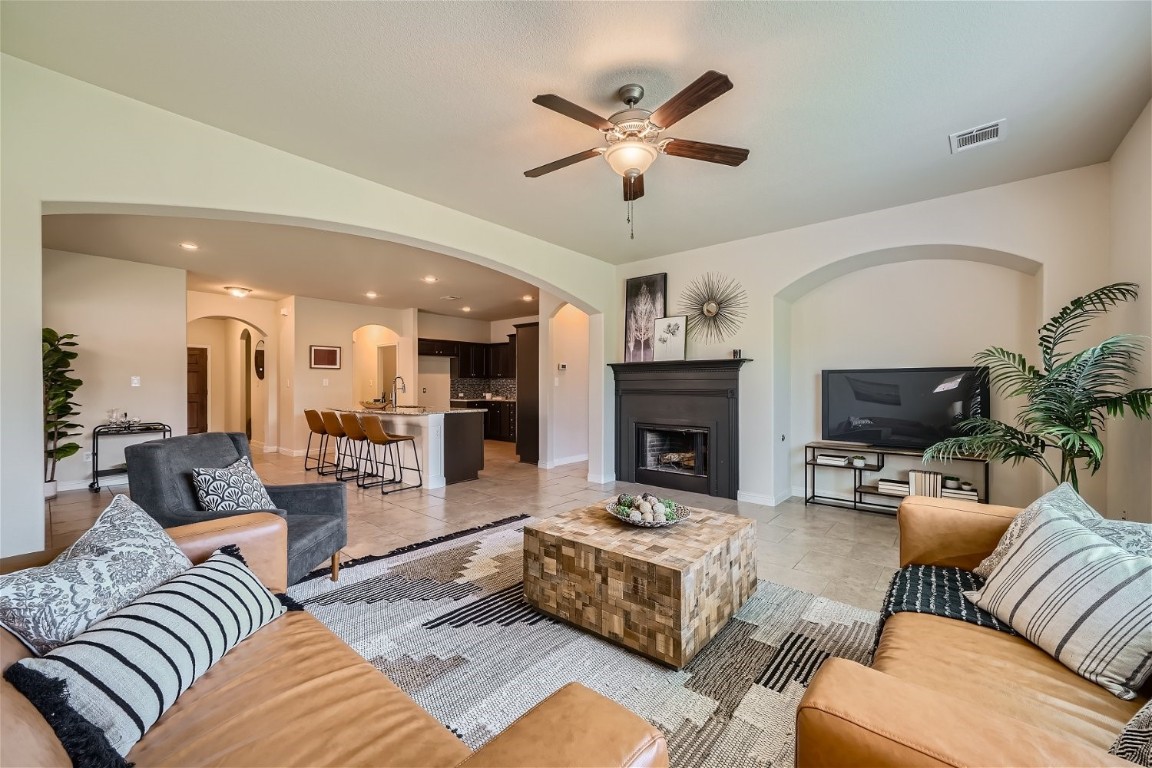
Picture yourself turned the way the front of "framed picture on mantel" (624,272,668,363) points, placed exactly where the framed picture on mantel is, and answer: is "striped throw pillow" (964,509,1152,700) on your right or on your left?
on your left

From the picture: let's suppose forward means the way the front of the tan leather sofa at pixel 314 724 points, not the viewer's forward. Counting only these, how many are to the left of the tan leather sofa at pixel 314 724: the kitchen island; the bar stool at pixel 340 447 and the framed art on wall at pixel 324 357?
3

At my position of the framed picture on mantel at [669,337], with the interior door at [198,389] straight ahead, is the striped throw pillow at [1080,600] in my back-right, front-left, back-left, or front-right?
back-left

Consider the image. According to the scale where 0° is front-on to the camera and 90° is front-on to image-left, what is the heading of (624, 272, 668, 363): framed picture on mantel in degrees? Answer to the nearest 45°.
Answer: approximately 45°

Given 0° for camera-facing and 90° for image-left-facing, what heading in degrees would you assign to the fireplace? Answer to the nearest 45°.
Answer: approximately 45°

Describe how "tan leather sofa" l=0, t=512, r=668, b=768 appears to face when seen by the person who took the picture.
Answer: facing to the right of the viewer

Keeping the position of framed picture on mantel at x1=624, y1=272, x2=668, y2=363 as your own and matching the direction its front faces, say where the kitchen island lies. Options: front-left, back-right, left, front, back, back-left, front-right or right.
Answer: front-right

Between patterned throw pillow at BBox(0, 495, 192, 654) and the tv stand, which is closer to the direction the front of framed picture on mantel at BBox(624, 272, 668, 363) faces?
the patterned throw pillow

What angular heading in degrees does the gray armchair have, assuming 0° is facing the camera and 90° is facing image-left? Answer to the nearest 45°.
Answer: approximately 315°

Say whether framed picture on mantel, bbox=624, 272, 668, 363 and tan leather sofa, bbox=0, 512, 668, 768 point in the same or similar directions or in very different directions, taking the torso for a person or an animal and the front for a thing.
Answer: very different directions
